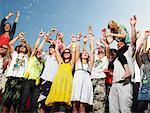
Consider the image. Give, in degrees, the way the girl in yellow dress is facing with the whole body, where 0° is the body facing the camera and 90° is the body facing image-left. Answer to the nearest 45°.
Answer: approximately 0°
